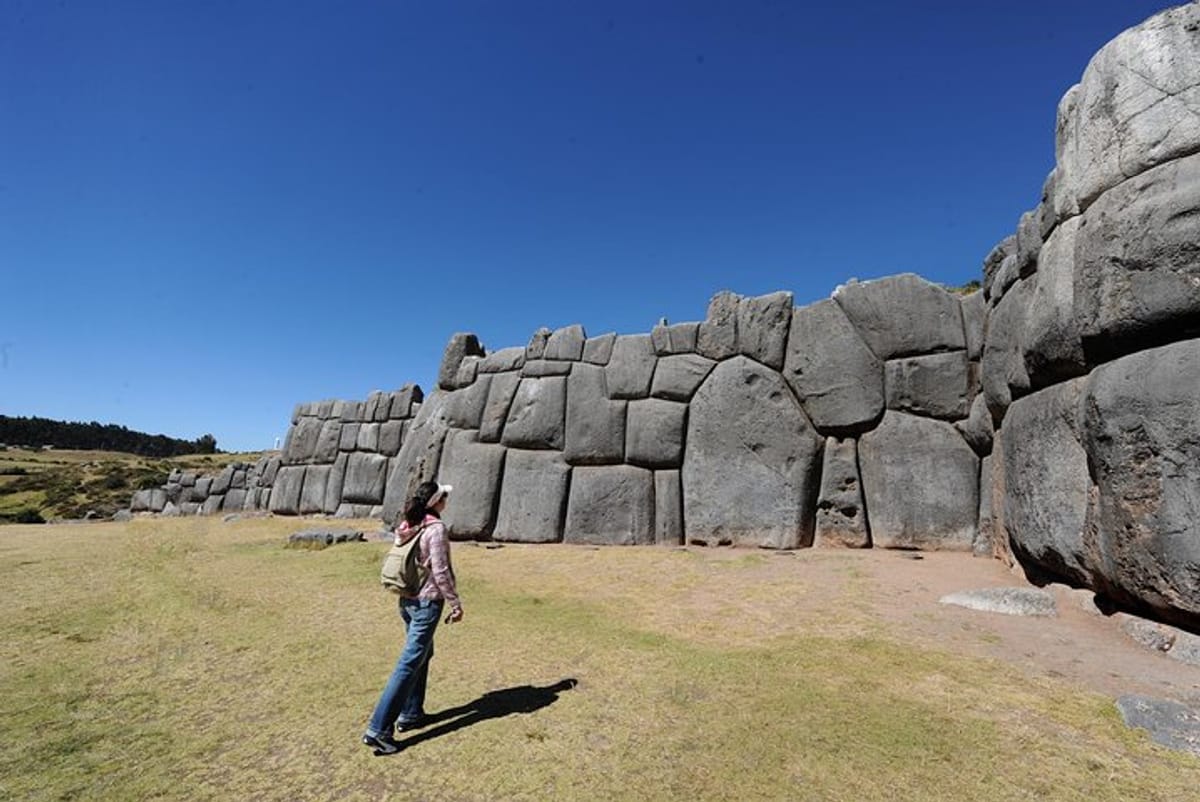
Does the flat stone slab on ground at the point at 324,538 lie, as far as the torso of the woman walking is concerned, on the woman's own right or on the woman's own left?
on the woman's own left

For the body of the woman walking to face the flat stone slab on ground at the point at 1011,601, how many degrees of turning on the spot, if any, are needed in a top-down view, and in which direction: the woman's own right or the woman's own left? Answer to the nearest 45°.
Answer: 0° — they already face it

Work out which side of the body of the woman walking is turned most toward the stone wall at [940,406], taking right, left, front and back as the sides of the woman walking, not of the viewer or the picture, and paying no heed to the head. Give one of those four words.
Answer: front

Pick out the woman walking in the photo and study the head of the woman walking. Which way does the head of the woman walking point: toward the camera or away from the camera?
away from the camera

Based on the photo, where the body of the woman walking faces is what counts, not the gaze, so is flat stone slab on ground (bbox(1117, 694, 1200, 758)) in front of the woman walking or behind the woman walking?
in front
